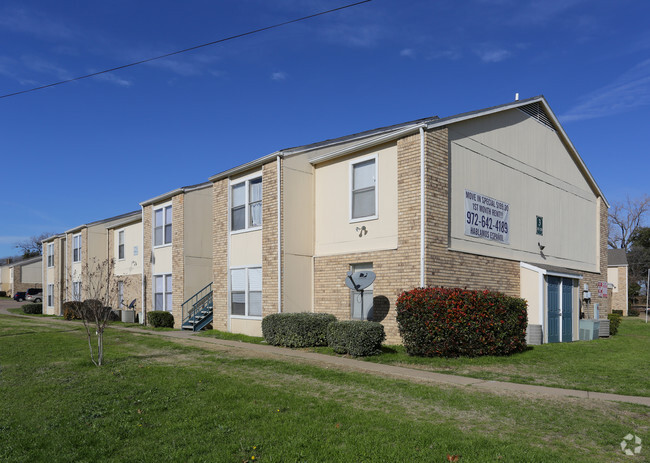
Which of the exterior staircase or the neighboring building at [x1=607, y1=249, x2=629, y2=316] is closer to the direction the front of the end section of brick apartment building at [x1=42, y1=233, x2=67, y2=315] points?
the exterior staircase

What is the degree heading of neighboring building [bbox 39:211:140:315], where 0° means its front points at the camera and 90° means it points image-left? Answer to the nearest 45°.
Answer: approximately 45°

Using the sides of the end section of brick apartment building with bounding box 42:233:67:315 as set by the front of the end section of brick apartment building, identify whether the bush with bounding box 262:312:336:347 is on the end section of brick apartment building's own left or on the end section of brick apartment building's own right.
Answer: on the end section of brick apartment building's own left

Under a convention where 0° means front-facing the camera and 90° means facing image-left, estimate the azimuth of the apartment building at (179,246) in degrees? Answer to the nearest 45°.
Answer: approximately 45°

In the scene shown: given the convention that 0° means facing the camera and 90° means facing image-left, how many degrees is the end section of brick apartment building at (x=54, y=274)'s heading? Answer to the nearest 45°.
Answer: approximately 45°

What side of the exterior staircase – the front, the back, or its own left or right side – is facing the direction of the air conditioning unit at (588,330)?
left

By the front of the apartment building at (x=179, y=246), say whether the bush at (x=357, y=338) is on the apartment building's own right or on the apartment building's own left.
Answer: on the apartment building's own left

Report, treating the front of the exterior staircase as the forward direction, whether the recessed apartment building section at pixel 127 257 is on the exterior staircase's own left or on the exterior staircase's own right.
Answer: on the exterior staircase's own right
